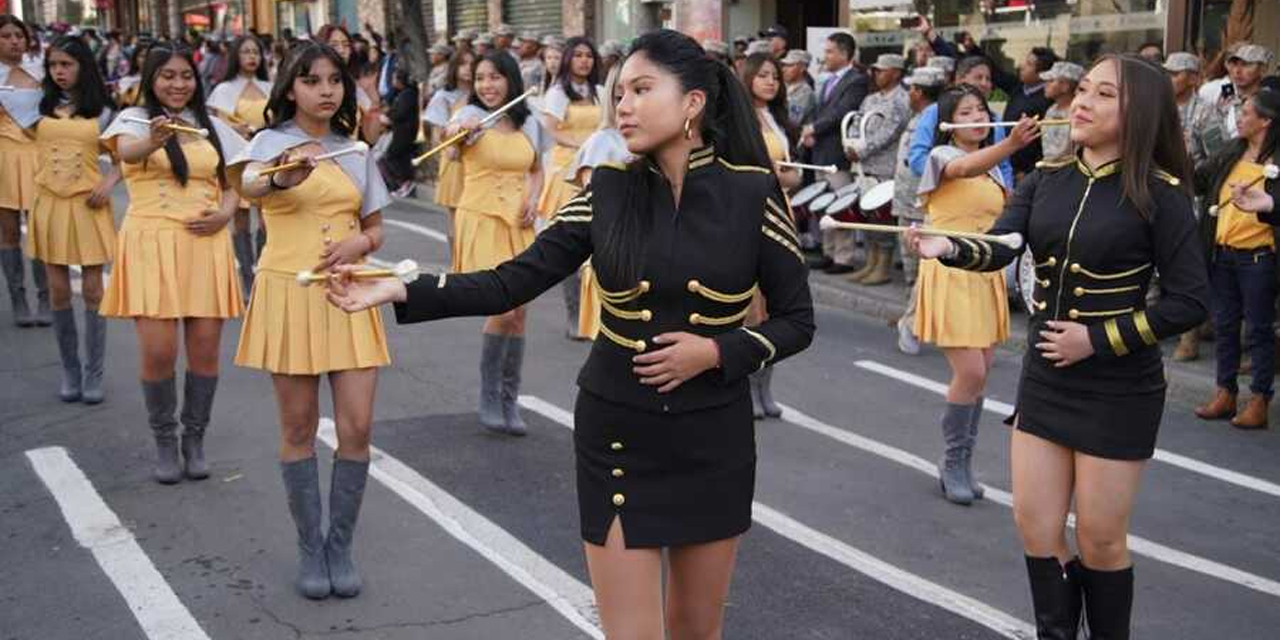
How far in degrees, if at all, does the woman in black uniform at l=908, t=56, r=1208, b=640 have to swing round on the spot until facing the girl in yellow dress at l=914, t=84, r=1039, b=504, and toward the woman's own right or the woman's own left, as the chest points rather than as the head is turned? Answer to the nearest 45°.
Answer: approximately 135° to the woman's own right

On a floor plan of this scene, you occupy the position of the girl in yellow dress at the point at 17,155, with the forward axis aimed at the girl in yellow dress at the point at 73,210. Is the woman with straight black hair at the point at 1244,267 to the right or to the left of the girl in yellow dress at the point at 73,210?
left

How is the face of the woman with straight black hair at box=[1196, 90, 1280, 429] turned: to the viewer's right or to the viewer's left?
to the viewer's left

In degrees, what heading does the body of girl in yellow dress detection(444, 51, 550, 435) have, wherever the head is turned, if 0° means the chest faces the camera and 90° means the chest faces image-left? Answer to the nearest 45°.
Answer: approximately 0°

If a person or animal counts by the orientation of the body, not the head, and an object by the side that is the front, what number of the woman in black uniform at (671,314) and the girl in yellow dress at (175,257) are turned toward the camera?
2

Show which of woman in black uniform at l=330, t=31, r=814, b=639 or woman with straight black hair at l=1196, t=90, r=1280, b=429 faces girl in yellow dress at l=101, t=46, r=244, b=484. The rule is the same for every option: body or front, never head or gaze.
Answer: the woman with straight black hair

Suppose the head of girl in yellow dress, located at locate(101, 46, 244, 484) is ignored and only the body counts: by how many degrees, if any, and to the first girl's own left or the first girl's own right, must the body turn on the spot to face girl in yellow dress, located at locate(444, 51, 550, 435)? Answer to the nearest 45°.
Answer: approximately 135° to the first girl's own left
